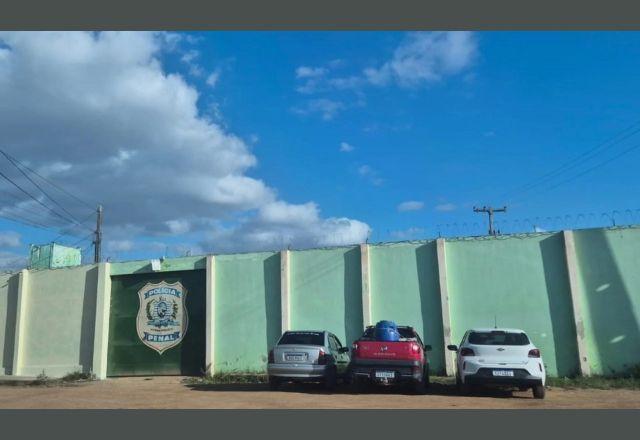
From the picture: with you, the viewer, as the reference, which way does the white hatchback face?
facing away from the viewer

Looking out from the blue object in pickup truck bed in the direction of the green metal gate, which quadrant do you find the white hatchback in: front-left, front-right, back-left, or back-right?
back-right

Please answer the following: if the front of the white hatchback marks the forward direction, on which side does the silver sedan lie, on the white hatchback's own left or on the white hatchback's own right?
on the white hatchback's own left

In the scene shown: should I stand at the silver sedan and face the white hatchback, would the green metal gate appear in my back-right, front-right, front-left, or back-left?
back-left

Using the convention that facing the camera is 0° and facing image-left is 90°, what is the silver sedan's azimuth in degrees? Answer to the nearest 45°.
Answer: approximately 180°

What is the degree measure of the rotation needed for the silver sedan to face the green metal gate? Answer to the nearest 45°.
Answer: approximately 45° to its left

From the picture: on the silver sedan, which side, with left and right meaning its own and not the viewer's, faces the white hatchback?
right

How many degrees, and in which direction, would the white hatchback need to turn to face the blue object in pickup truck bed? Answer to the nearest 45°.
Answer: approximately 90° to its left
